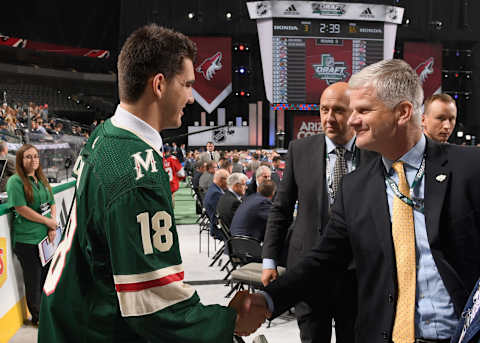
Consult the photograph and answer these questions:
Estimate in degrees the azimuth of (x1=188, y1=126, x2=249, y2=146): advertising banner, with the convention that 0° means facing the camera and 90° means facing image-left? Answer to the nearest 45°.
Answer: approximately 0°

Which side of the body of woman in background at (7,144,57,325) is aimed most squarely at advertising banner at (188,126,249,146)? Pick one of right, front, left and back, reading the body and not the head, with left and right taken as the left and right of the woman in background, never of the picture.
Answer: left

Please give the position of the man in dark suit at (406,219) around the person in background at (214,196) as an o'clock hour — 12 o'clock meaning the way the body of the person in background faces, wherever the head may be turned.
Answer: The man in dark suit is roughly at 3 o'clock from the person in background.

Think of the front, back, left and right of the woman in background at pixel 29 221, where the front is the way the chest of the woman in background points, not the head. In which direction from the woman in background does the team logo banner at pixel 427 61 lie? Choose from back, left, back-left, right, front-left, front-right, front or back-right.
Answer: left

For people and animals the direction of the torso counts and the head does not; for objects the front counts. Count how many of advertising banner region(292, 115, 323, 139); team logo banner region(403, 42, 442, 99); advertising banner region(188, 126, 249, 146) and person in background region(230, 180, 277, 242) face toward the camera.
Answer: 3

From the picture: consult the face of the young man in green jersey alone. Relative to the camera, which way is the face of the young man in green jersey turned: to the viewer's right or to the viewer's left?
to the viewer's right

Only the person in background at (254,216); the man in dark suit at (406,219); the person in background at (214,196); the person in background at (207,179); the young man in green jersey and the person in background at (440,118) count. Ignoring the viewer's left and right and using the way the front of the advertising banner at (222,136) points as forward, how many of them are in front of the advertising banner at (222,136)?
6

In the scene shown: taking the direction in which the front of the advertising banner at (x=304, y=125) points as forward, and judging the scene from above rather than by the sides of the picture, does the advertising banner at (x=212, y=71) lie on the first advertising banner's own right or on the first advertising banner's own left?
on the first advertising banner's own right

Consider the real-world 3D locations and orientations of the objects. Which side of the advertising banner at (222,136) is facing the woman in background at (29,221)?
front

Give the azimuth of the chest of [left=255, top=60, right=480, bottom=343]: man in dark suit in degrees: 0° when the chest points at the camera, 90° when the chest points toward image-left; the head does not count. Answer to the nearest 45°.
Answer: approximately 45°

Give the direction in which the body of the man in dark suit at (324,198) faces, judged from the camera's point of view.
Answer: toward the camera
